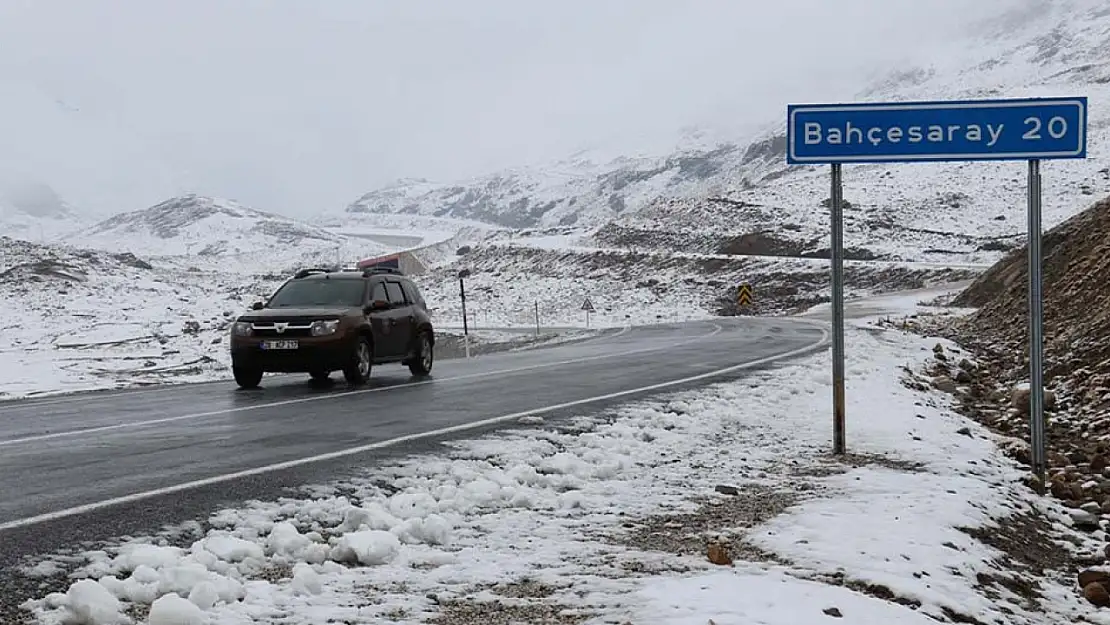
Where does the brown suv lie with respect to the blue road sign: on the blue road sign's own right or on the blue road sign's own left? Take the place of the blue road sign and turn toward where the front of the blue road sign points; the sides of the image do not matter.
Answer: on the blue road sign's own right

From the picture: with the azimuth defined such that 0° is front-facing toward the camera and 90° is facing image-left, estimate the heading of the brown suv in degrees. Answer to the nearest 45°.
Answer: approximately 45°

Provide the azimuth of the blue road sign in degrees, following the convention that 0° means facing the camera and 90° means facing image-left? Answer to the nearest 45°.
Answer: approximately 0°

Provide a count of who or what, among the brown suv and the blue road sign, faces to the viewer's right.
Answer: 0

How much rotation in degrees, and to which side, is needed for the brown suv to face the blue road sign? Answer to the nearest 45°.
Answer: approximately 90° to its left
